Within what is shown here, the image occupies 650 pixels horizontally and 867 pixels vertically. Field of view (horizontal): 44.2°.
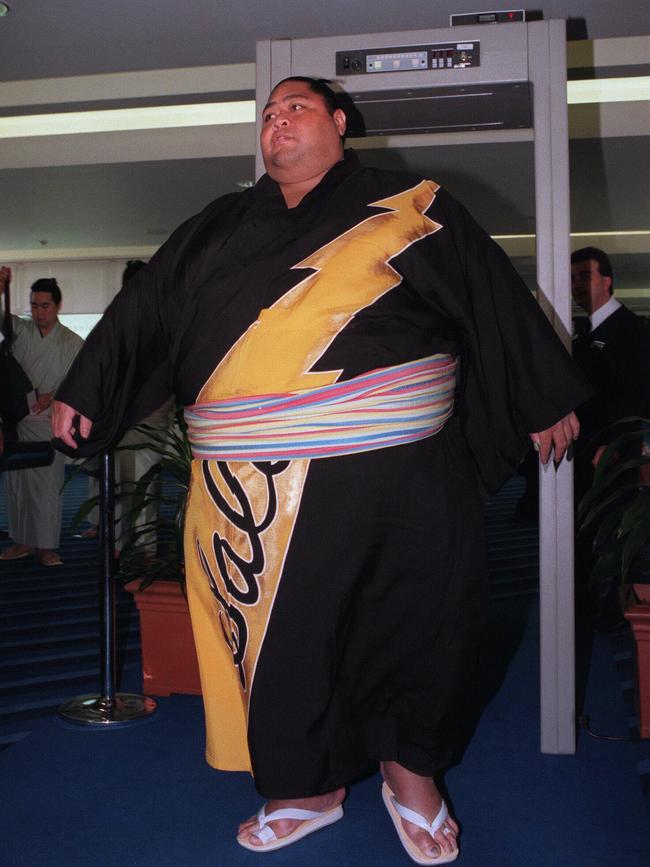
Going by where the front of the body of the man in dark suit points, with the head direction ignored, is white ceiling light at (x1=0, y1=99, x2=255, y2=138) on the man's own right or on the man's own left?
on the man's own right

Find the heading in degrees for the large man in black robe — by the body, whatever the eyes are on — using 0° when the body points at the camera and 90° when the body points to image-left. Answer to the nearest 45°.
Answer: approximately 45°

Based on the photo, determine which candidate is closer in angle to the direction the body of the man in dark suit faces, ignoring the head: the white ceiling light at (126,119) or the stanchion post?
the stanchion post

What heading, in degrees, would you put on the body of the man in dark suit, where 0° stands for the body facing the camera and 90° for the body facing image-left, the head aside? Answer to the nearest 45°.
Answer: approximately 45°

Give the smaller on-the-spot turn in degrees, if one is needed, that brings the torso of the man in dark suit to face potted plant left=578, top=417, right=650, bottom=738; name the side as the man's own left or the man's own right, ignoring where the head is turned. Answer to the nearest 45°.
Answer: approximately 45° to the man's own left

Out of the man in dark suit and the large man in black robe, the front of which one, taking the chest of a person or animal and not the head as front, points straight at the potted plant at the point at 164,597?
the man in dark suit

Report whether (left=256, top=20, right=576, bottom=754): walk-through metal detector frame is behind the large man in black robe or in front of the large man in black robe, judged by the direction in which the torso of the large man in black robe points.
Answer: behind

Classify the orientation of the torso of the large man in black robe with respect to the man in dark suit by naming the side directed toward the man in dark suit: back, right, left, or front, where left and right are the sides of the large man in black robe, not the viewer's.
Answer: back

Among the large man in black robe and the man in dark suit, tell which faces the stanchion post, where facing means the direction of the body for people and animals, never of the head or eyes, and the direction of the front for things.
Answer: the man in dark suit

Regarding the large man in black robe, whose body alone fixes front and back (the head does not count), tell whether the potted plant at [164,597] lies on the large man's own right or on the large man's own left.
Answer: on the large man's own right

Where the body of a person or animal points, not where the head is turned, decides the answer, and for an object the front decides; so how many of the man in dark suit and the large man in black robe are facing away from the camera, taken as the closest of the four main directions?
0

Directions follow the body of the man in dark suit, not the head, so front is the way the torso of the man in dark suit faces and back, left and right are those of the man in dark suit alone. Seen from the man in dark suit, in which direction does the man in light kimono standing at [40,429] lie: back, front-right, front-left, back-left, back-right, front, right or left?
front-right

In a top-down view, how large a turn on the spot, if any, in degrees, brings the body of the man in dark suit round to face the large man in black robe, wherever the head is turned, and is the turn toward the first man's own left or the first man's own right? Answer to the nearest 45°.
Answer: approximately 45° to the first man's own left
